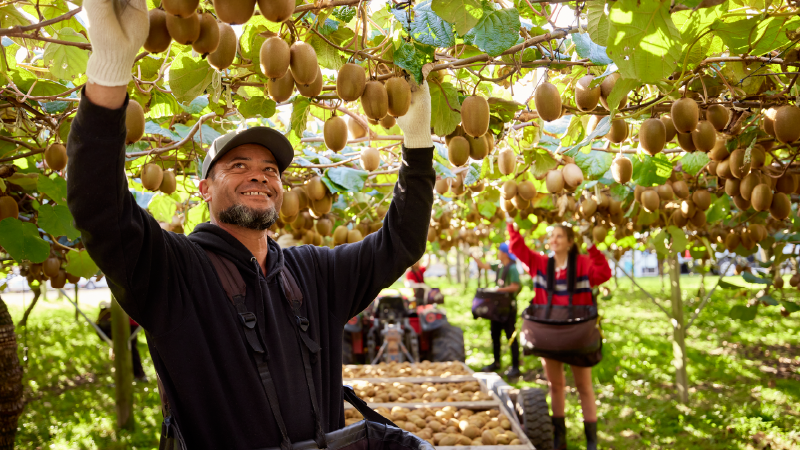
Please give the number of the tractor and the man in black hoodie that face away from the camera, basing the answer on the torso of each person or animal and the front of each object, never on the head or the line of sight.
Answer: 1

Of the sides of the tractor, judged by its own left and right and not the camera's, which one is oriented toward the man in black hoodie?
back

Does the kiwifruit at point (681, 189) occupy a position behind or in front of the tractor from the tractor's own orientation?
behind

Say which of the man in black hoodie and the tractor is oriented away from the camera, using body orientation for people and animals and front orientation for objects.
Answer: the tractor

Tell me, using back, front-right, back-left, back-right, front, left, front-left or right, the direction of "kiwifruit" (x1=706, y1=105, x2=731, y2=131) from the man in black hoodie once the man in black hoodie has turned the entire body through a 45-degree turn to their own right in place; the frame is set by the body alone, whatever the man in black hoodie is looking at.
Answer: left

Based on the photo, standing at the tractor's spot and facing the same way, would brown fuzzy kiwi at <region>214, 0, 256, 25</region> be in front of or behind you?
behind

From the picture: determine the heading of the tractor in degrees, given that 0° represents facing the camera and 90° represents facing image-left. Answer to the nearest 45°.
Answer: approximately 180°

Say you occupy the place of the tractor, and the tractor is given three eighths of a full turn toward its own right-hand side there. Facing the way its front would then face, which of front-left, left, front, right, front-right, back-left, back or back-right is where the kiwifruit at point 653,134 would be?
front-right

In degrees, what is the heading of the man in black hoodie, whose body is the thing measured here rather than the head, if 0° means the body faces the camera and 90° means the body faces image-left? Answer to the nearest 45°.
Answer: approximately 315°

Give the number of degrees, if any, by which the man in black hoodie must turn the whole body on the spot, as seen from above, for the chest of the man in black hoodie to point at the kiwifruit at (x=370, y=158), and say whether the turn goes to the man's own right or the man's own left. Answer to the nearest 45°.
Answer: approximately 90° to the man's own left
